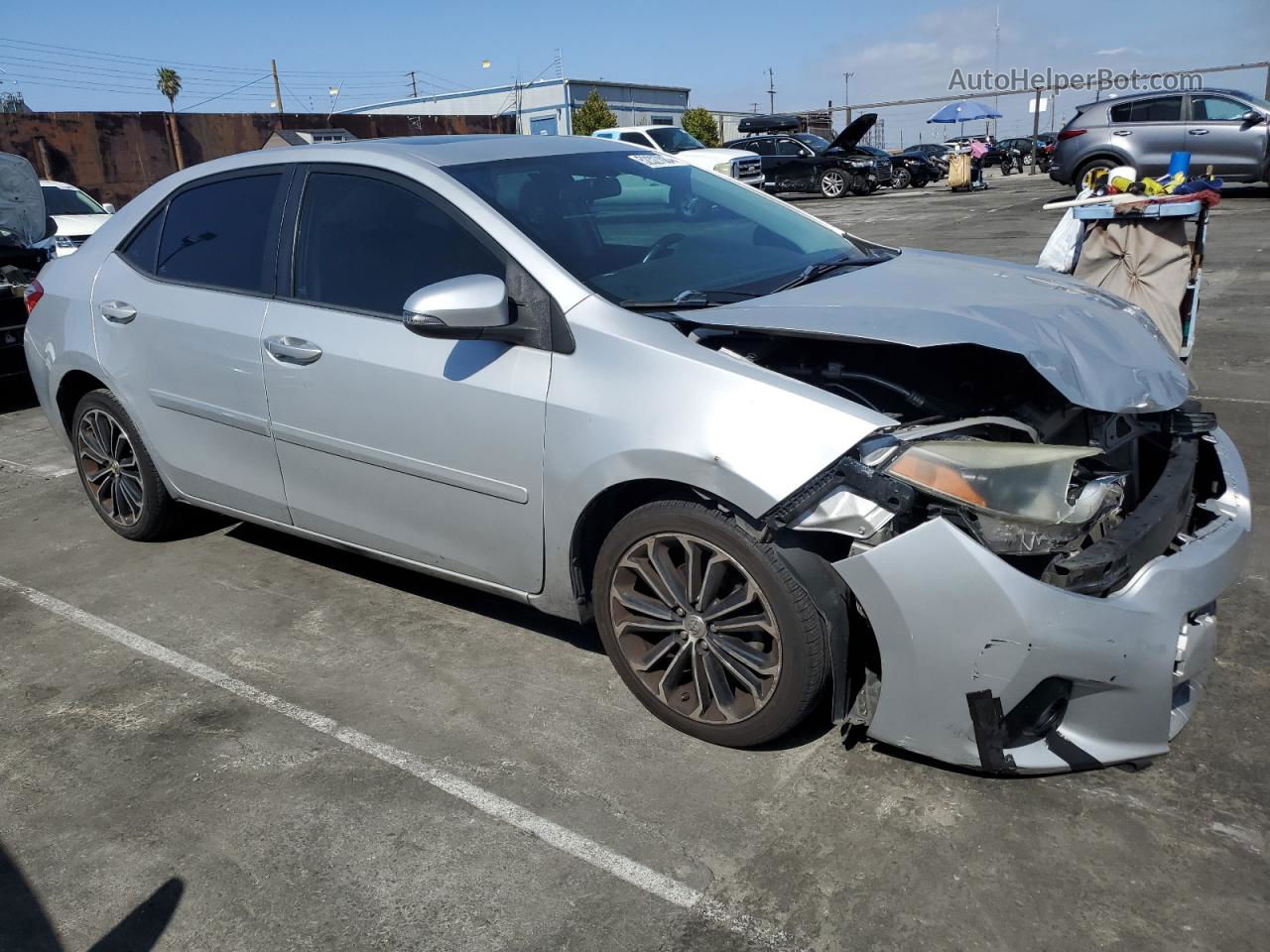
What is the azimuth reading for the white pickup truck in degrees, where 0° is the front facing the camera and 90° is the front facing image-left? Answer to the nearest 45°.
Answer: approximately 315°

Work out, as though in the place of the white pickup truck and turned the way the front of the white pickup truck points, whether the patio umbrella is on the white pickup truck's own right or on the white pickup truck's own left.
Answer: on the white pickup truck's own left

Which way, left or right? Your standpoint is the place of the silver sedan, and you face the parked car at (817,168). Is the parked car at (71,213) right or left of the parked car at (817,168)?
left

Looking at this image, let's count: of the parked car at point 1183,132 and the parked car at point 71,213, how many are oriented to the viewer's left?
0

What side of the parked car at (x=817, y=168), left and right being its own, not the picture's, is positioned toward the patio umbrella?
left

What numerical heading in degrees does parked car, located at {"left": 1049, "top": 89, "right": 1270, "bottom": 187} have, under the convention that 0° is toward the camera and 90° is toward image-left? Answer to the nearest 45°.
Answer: approximately 270°

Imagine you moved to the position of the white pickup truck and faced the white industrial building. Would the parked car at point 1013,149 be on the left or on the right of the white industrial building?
right

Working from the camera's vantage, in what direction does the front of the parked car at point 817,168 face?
facing the viewer and to the right of the viewer

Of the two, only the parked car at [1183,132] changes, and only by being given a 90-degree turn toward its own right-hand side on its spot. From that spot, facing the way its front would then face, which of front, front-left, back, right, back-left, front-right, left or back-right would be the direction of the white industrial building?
back-right

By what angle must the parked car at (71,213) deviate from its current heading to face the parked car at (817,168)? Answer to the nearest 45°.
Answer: approximately 45° to its left
